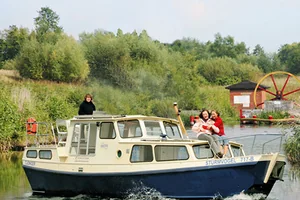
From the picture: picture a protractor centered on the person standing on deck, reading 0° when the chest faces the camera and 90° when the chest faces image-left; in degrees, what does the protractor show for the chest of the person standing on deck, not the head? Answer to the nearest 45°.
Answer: approximately 0°

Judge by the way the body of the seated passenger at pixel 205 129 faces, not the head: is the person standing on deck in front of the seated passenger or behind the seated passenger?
behind

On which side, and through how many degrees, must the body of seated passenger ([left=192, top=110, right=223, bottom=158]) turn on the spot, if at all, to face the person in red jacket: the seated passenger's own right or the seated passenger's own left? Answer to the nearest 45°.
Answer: approximately 45° to the seated passenger's own left

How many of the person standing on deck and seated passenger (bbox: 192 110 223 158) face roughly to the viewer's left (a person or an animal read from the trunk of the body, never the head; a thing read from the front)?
0

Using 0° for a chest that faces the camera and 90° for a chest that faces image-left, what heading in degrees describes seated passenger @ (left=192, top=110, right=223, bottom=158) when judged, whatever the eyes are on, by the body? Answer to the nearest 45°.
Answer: approximately 315°

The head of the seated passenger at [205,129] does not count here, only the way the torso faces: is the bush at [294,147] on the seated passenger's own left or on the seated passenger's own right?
on the seated passenger's own left

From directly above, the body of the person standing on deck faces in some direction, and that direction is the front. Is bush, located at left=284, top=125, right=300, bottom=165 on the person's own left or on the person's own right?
on the person's own left

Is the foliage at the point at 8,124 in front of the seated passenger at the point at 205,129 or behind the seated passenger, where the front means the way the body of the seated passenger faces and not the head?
behind
